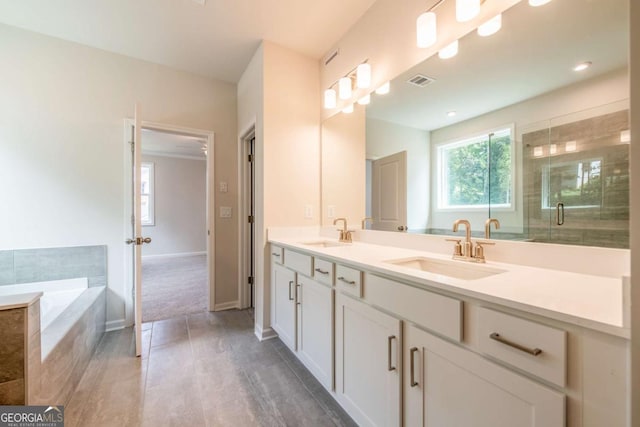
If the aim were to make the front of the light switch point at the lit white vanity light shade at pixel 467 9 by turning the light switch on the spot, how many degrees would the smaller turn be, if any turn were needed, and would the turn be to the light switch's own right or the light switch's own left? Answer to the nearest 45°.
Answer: approximately 45° to the light switch's own left

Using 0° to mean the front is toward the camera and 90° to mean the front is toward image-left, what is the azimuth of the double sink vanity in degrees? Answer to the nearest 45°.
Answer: approximately 45°

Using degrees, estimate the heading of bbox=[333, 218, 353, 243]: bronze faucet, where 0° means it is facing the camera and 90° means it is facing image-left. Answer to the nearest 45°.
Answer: approximately 45°

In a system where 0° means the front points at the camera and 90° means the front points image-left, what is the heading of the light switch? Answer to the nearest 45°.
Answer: approximately 0°

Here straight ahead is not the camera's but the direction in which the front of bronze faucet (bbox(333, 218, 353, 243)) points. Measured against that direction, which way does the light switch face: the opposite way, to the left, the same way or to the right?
to the left
